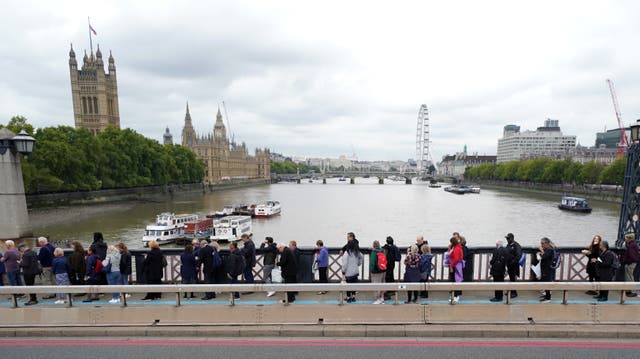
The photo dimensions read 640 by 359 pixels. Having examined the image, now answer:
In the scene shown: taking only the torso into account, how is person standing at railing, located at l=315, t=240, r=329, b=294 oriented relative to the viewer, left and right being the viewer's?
facing to the left of the viewer

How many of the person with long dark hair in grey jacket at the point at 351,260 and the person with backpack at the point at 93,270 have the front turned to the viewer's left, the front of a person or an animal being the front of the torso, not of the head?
1

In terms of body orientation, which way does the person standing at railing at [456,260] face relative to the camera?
to the viewer's left

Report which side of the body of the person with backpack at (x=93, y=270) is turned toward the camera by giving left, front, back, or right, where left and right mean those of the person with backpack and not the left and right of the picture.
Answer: left

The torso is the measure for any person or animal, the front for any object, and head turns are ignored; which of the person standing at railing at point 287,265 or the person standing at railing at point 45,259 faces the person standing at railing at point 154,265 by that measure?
the person standing at railing at point 287,265

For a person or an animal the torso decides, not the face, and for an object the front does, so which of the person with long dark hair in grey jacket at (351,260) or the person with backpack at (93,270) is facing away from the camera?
the person with long dark hair in grey jacket at (351,260)

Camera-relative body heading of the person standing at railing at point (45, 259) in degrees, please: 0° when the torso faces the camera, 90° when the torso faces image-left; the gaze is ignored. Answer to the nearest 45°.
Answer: approximately 90°

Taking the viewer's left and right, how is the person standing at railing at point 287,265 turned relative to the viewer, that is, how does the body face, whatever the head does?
facing to the left of the viewer
